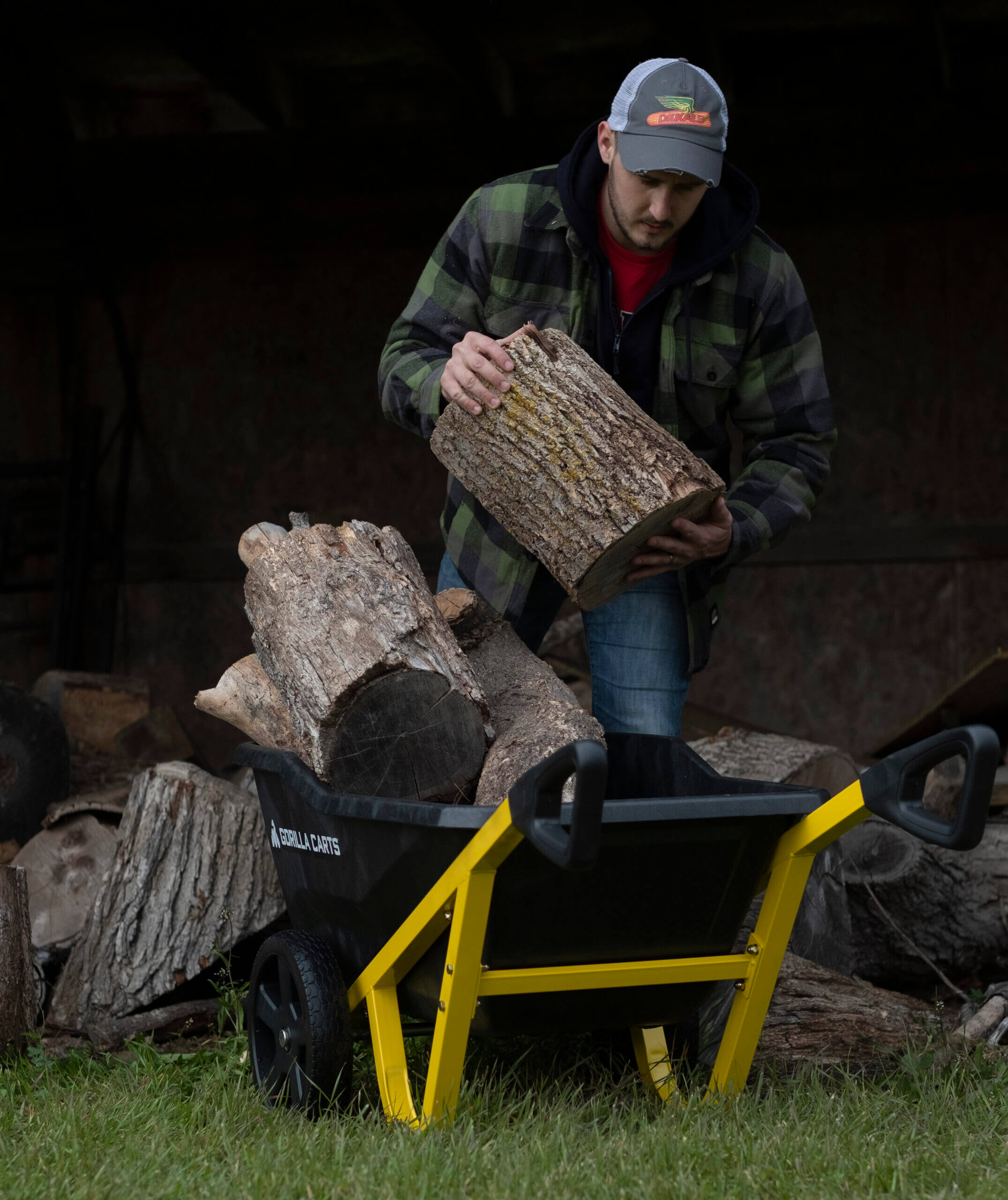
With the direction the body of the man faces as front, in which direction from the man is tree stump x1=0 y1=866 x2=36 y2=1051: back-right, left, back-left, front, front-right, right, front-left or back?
right

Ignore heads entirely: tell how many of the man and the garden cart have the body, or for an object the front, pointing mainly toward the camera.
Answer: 1

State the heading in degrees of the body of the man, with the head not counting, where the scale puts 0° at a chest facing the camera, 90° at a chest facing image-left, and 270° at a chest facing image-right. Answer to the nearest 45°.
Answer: approximately 0°

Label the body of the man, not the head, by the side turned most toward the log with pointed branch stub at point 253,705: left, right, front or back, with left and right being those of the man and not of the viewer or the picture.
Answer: right

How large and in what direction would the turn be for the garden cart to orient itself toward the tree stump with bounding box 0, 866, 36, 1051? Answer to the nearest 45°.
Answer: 0° — it already faces it
